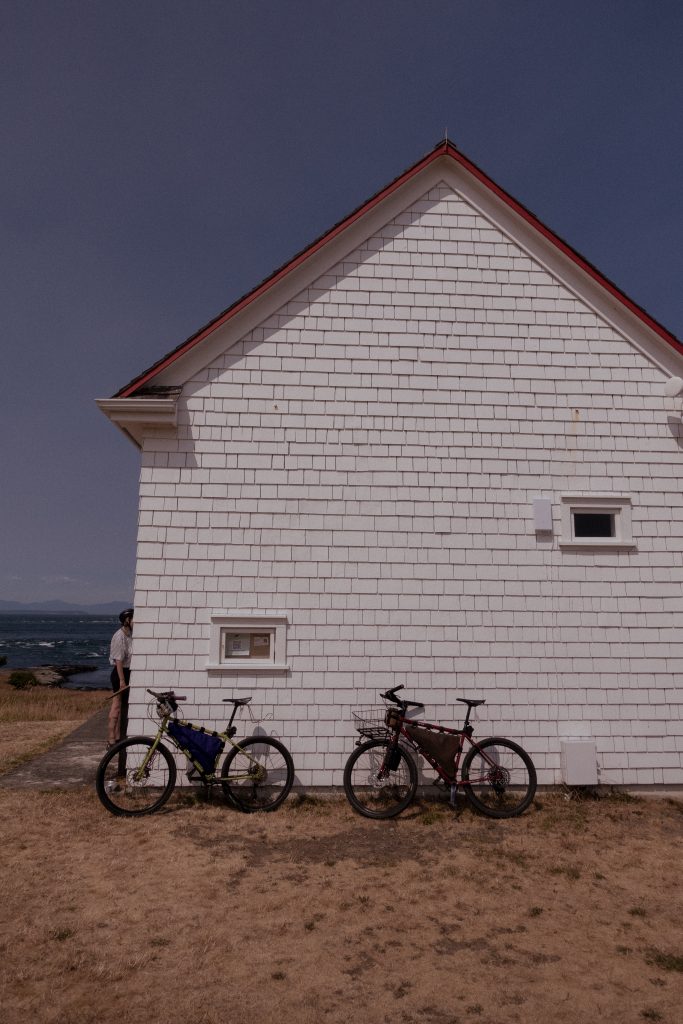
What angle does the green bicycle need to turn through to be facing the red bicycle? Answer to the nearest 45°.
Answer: approximately 180°

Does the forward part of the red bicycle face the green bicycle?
yes

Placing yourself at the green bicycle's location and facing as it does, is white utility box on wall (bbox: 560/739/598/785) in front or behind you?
behind

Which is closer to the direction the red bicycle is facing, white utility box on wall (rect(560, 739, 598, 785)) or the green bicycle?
the green bicycle

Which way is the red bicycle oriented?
to the viewer's left

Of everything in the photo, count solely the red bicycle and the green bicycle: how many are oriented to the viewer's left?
2

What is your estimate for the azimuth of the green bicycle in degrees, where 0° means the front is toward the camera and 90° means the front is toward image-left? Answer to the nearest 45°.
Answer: approximately 90°

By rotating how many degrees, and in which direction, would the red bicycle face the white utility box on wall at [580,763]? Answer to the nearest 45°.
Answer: approximately 180°
